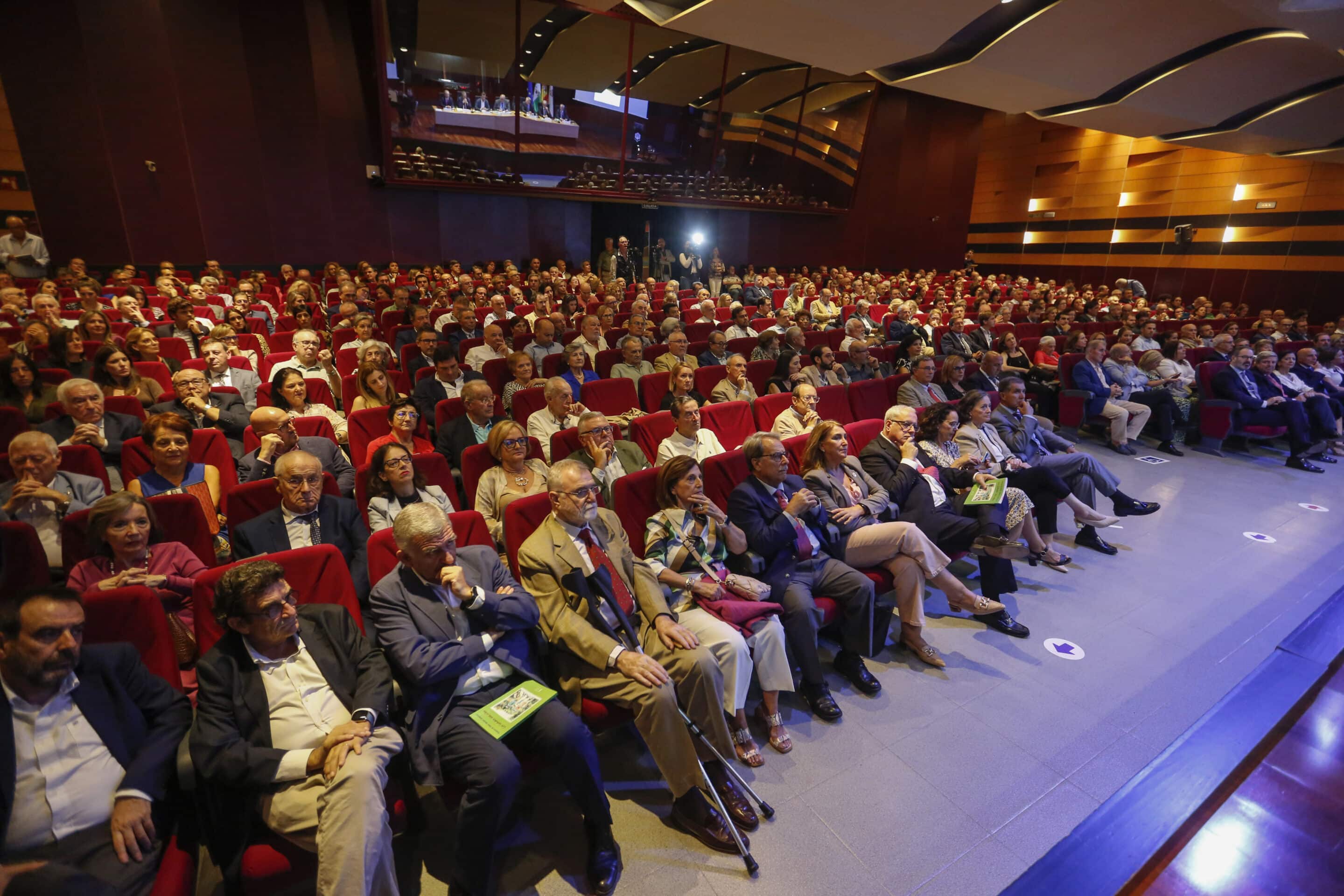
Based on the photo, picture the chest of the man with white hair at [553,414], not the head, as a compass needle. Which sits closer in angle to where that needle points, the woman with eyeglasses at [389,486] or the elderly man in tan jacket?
the elderly man in tan jacket

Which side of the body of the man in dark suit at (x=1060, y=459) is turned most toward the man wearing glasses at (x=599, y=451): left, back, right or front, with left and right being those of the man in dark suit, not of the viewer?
right

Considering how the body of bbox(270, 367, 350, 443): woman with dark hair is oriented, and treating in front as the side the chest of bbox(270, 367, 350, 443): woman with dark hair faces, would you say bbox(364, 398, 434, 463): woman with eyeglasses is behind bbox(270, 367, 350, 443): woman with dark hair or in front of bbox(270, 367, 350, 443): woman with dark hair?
in front

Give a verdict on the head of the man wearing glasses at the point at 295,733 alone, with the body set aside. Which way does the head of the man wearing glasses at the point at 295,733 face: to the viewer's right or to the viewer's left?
to the viewer's right

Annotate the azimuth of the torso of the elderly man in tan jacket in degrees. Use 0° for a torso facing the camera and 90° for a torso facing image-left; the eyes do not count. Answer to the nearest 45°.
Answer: approximately 315°

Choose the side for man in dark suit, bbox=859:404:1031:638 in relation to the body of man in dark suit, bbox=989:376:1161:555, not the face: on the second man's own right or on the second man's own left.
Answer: on the second man's own right

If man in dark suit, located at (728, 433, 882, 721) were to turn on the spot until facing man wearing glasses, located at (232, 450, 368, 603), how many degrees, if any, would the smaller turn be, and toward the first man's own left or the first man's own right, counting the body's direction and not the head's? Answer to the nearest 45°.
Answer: approximately 135° to the first man's own right

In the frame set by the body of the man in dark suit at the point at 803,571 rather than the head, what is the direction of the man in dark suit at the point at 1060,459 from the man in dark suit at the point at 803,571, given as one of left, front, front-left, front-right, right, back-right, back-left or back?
left

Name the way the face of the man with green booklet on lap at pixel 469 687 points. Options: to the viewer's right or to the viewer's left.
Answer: to the viewer's right

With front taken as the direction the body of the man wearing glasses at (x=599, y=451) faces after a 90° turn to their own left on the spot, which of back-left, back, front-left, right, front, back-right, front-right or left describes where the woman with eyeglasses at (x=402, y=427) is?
back-left

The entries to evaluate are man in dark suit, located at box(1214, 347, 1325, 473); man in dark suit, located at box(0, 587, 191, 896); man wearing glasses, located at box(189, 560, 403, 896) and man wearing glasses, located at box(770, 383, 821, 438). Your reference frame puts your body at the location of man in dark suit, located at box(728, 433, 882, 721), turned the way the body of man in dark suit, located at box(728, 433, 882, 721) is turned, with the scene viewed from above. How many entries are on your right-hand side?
2

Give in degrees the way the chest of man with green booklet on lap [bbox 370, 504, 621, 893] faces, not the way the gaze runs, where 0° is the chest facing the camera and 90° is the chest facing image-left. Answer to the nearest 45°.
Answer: approximately 315°

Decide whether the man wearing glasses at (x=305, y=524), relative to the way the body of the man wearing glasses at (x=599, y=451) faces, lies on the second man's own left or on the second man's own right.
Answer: on the second man's own right

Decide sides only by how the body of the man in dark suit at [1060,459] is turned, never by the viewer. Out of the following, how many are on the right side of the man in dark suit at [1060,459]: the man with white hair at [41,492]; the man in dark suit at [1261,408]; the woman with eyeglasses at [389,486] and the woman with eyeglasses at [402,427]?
3

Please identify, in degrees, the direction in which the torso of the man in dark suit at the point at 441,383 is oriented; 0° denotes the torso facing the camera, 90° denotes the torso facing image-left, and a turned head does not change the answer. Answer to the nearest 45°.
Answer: approximately 315°

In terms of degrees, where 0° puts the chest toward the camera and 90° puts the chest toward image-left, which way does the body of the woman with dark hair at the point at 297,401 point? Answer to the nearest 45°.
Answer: approximately 315°

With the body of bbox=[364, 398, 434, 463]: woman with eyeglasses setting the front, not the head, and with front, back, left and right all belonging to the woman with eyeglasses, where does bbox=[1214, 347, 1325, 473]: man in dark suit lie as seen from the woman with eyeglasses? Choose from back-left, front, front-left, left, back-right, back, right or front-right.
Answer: front-left

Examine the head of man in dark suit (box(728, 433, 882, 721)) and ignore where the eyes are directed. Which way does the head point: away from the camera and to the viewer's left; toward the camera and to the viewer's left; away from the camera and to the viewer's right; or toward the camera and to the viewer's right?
toward the camera and to the viewer's right
